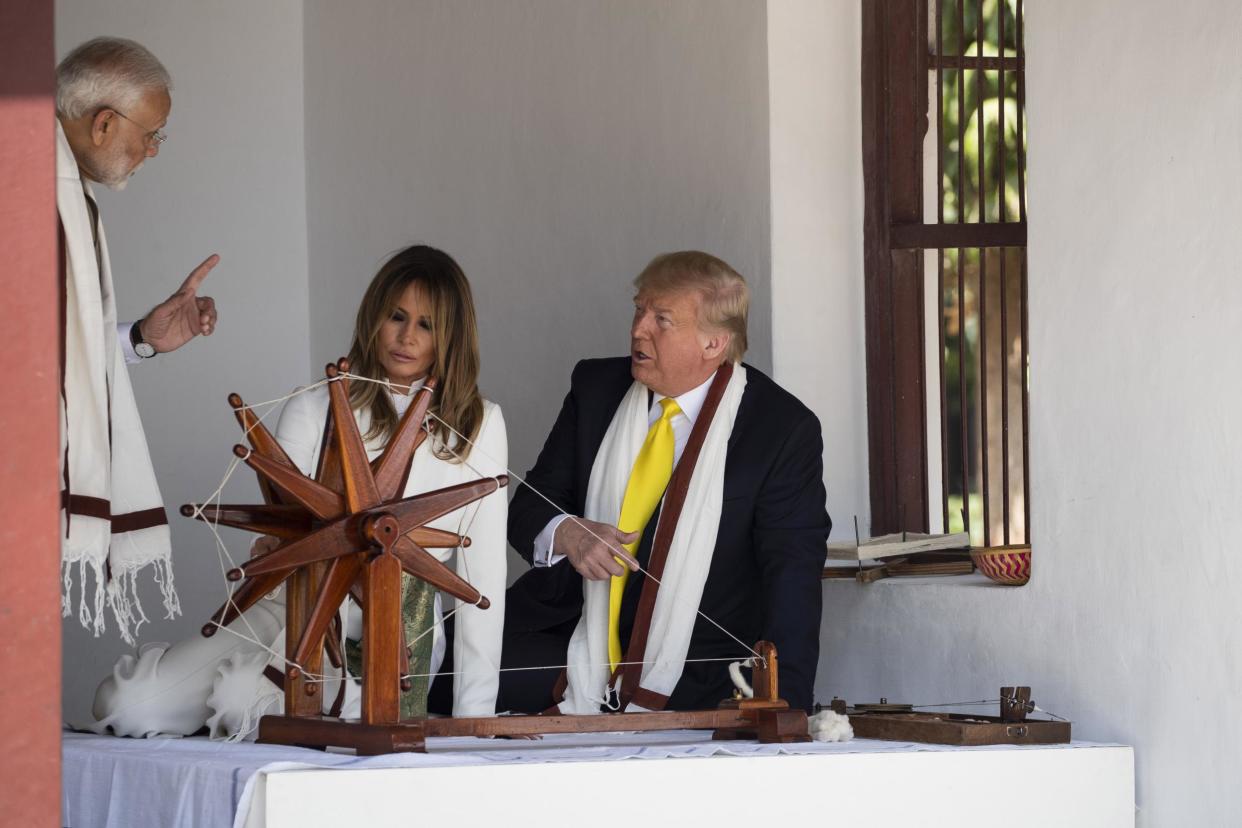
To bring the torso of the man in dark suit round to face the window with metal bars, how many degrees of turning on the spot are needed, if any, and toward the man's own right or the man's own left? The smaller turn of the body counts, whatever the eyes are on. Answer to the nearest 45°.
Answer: approximately 180°

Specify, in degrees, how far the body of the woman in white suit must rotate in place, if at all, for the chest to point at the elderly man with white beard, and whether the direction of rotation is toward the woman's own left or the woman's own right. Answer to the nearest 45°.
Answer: approximately 45° to the woman's own right

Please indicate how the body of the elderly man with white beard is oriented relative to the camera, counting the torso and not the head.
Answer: to the viewer's right

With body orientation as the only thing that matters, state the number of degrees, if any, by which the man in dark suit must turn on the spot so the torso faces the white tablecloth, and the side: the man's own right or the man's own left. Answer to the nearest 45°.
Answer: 0° — they already face it

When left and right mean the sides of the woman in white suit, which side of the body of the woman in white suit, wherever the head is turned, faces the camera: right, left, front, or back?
front

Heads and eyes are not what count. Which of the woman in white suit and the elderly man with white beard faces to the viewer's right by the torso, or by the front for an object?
the elderly man with white beard

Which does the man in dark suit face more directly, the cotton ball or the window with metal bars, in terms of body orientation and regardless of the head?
the cotton ball

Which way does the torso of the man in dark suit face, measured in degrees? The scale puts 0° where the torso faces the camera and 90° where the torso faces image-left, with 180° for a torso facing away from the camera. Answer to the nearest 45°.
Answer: approximately 45°

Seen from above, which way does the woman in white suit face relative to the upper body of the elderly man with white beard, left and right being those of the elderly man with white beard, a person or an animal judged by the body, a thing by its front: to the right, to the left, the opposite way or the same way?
to the right

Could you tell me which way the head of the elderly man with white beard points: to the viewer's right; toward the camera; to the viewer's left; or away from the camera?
to the viewer's right
